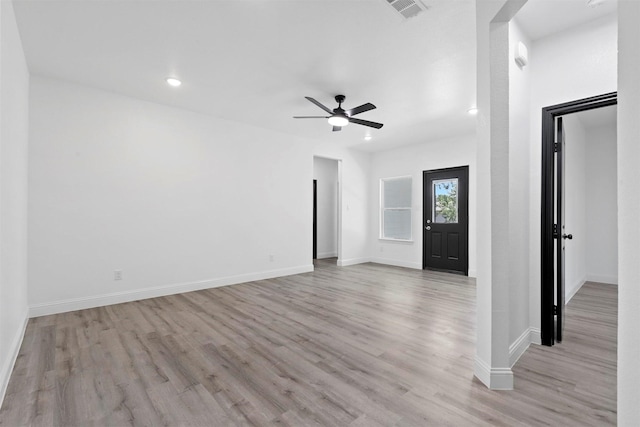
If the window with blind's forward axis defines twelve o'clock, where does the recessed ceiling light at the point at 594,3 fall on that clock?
The recessed ceiling light is roughly at 10 o'clock from the window with blind.

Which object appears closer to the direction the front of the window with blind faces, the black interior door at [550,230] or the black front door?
the black interior door

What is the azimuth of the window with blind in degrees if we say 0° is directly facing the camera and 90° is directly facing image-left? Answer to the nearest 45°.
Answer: approximately 45°

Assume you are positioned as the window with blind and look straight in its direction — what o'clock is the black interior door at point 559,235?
The black interior door is roughly at 10 o'clock from the window with blind.

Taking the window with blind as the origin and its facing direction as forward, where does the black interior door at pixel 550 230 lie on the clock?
The black interior door is roughly at 10 o'clock from the window with blind.

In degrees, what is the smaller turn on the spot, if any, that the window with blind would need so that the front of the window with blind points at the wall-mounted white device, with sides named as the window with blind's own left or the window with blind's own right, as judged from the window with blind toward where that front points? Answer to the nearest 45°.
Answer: approximately 45° to the window with blind's own left

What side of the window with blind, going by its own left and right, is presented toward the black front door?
left
